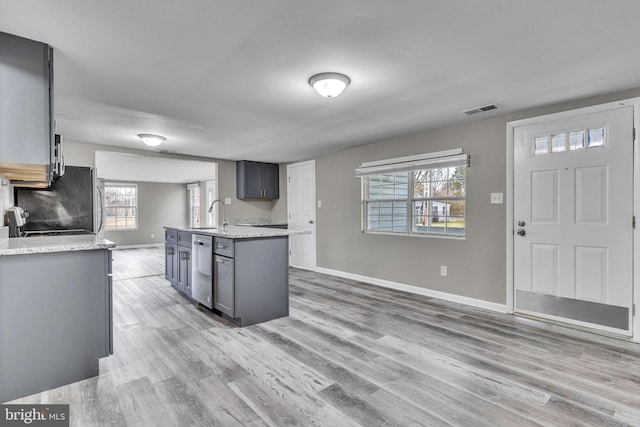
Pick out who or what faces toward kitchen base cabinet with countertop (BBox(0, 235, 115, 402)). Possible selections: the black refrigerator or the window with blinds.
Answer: the window with blinds

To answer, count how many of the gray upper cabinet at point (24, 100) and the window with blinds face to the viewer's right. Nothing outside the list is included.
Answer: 1

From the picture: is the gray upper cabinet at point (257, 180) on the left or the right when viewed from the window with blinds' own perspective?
on its right

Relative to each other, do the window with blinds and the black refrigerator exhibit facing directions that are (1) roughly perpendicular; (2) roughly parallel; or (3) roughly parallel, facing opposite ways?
roughly parallel, facing opposite ways

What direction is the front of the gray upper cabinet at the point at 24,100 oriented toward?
to the viewer's right

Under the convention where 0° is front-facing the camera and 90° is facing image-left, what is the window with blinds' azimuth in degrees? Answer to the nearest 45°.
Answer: approximately 45°

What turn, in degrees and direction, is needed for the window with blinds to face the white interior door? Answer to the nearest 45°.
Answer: approximately 90° to its right

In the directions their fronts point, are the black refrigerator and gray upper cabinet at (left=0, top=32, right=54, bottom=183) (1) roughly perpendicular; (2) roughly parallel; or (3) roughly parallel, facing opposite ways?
roughly parallel

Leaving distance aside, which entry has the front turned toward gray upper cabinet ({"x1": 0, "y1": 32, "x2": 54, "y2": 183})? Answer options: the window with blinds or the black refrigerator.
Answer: the window with blinds

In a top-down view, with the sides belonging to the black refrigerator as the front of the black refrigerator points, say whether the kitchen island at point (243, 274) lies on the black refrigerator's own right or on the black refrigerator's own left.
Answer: on the black refrigerator's own right

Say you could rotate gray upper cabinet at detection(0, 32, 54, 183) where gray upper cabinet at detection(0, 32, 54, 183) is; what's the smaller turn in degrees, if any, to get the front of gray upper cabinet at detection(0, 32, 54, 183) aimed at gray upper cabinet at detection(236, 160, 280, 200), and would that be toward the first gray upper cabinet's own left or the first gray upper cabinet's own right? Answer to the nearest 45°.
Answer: approximately 45° to the first gray upper cabinet's own left

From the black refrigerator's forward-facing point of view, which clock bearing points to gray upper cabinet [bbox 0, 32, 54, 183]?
The gray upper cabinet is roughly at 3 o'clock from the black refrigerator.

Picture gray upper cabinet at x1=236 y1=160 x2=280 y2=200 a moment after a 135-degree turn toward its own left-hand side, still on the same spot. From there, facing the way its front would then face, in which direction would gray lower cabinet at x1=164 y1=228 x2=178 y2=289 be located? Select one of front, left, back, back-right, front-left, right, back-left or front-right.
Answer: back-left

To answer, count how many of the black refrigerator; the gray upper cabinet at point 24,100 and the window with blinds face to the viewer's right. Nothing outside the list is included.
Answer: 2

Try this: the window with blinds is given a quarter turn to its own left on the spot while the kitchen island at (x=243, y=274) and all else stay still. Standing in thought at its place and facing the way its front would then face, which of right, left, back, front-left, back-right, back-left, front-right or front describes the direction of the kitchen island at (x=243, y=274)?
right

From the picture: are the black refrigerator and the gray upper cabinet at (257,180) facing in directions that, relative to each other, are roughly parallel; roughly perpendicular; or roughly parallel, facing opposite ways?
roughly perpendicular

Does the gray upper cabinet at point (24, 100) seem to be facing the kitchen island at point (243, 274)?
yes
